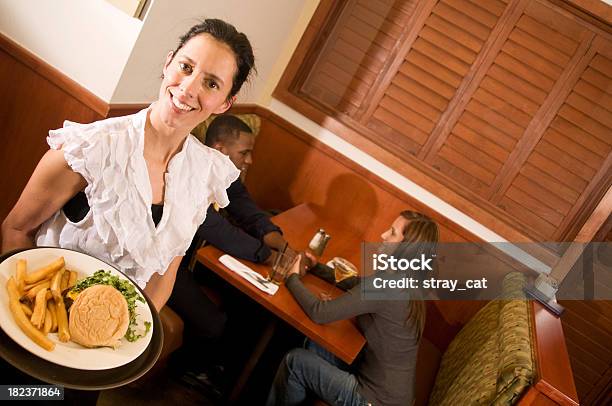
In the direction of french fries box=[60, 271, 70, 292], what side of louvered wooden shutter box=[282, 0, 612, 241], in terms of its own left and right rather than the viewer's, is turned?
front

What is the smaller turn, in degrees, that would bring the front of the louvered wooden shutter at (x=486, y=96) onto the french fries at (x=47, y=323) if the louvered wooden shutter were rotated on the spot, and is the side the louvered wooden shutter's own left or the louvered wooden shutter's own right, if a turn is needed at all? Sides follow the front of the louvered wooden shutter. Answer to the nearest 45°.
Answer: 0° — it already faces it

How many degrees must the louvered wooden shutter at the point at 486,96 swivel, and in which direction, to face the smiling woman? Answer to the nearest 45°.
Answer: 0° — it already faces them

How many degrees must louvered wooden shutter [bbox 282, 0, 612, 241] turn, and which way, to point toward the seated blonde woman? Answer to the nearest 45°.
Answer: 0° — it already faces them

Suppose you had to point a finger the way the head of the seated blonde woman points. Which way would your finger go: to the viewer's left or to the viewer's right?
to the viewer's left

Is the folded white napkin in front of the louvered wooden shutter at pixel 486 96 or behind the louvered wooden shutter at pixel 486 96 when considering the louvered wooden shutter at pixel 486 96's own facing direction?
in front

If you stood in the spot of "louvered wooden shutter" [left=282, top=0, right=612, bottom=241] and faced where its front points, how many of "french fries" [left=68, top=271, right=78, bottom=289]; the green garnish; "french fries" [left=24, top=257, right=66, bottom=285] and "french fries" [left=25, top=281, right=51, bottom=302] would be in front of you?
4

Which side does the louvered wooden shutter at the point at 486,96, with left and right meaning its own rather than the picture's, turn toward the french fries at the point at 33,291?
front

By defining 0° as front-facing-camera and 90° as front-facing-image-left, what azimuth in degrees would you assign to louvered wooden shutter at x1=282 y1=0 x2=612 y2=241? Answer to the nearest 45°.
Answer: approximately 0°

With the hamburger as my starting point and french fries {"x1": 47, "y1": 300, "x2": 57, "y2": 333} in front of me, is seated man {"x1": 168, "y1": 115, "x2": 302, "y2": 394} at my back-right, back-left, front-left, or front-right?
back-right

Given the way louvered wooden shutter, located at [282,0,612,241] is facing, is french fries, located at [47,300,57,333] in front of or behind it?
in front

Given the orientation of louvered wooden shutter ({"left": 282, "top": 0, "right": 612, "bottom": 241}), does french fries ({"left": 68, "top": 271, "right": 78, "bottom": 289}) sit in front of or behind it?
in front
